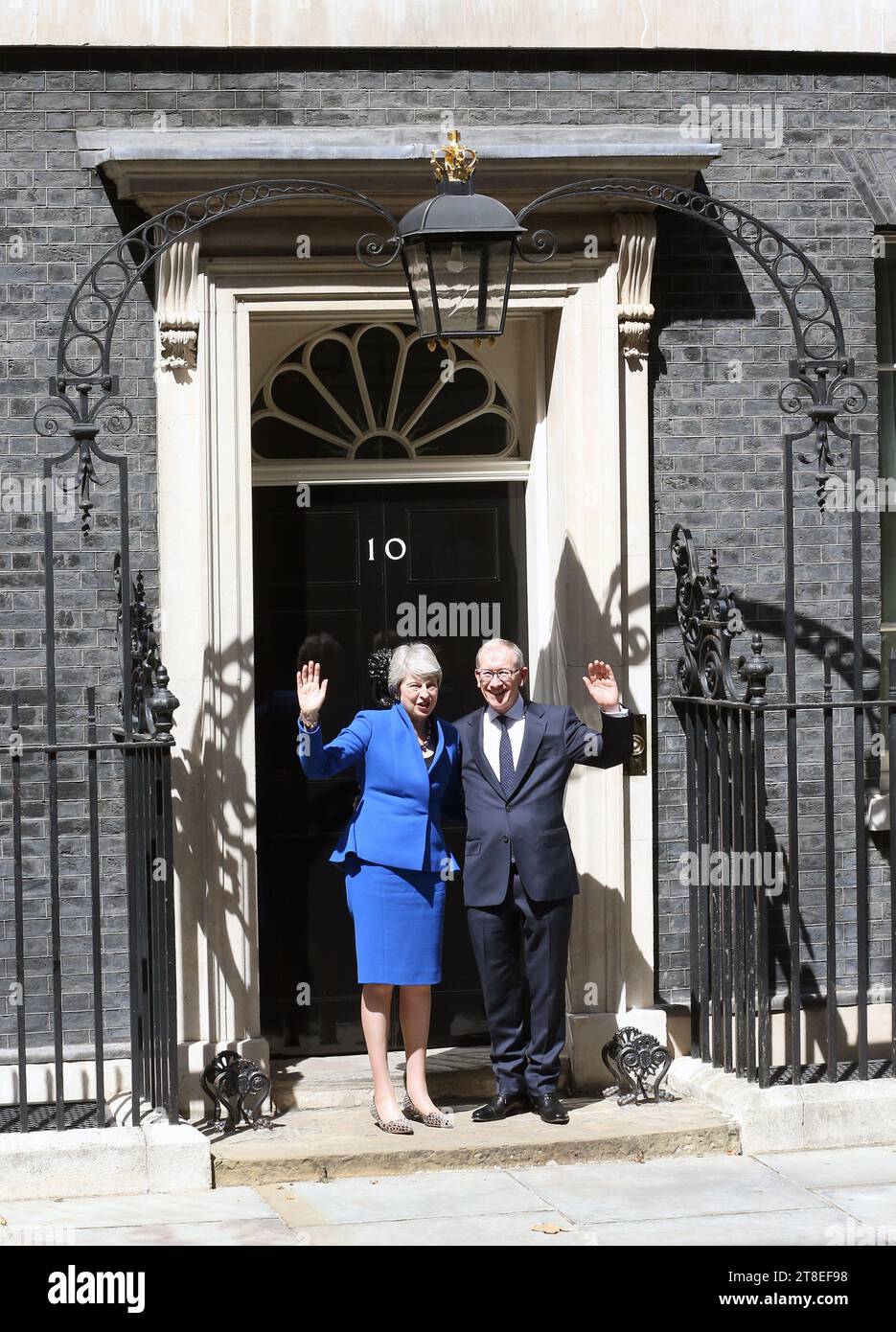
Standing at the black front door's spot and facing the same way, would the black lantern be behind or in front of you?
in front

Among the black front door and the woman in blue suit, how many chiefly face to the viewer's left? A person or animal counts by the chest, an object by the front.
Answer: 0

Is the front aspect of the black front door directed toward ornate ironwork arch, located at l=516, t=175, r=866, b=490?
no

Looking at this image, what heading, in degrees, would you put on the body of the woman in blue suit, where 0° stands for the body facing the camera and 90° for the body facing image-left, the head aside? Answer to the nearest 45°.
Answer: approximately 315°

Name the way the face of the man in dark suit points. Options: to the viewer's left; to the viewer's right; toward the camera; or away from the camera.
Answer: toward the camera

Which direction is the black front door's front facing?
toward the camera

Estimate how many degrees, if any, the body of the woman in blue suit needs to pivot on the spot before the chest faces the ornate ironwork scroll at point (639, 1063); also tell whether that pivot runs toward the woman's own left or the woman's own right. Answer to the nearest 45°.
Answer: approximately 45° to the woman's own left
